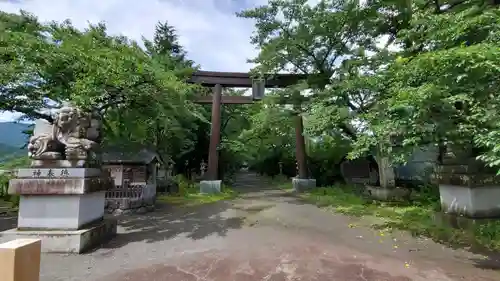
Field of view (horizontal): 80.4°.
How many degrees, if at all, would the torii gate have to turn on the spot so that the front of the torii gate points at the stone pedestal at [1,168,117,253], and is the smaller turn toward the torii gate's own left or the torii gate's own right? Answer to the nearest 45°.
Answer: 0° — it already faces it

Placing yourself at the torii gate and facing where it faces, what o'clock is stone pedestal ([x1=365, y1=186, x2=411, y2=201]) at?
The stone pedestal is roughly at 10 o'clock from the torii gate.

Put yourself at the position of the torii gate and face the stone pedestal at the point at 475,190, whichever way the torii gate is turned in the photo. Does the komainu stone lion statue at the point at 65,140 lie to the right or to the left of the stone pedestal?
right

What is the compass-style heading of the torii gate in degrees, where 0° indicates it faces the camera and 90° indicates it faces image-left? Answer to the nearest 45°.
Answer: approximately 0°

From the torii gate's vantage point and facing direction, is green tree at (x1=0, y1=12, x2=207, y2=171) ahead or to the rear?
ahead

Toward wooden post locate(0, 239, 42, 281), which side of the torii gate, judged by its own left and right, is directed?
front
